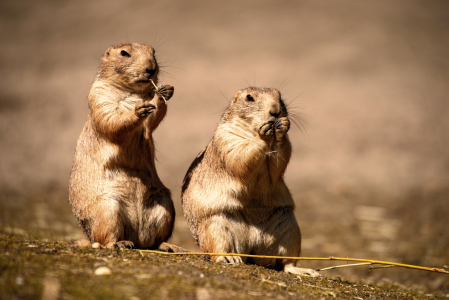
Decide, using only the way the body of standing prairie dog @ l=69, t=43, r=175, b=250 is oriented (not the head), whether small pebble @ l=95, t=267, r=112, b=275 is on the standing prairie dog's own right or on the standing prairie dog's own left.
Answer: on the standing prairie dog's own right

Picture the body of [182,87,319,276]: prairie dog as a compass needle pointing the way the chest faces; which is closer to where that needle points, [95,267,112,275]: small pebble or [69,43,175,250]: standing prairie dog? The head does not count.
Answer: the small pebble

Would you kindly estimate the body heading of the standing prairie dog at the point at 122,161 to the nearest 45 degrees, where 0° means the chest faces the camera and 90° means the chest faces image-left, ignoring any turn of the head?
approximately 315°

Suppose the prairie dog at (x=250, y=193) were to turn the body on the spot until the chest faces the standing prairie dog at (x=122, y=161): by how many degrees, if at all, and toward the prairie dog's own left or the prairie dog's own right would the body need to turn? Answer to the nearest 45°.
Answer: approximately 135° to the prairie dog's own right

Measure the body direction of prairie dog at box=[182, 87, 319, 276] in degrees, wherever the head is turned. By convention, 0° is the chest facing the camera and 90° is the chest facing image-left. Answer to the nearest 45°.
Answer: approximately 315°

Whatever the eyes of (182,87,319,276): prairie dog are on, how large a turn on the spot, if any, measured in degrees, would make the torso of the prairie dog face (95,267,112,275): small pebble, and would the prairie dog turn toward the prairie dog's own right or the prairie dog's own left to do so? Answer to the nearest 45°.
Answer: approximately 90° to the prairie dog's own right

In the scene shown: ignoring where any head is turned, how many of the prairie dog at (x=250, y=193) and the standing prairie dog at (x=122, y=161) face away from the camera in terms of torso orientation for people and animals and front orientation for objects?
0

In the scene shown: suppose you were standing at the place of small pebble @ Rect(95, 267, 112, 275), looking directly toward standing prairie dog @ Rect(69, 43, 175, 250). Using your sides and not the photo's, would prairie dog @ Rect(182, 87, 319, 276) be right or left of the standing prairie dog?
right
